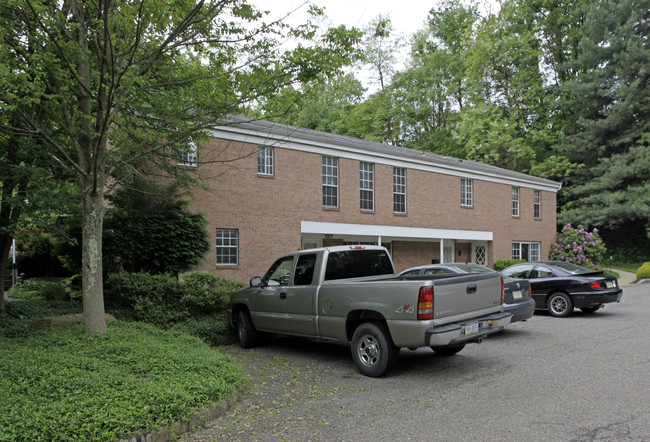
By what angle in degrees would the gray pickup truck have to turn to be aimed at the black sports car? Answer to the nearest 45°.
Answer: approximately 90° to its right

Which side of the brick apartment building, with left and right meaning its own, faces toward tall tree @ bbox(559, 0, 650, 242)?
left

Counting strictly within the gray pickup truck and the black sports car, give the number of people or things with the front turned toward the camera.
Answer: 0

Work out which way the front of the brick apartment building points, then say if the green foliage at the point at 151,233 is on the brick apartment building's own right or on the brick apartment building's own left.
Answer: on the brick apartment building's own right

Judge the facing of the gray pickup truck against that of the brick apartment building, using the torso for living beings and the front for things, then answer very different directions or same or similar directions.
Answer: very different directions

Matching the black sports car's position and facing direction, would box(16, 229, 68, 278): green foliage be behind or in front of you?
in front

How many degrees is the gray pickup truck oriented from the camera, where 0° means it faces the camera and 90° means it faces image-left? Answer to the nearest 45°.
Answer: approximately 135°

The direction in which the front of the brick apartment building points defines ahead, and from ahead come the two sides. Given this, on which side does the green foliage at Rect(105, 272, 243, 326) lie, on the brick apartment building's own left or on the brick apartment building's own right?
on the brick apartment building's own right

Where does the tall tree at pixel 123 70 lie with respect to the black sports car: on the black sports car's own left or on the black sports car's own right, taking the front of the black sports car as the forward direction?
on the black sports car's own left

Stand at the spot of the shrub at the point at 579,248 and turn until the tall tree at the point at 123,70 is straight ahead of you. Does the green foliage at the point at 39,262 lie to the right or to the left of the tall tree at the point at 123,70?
right
